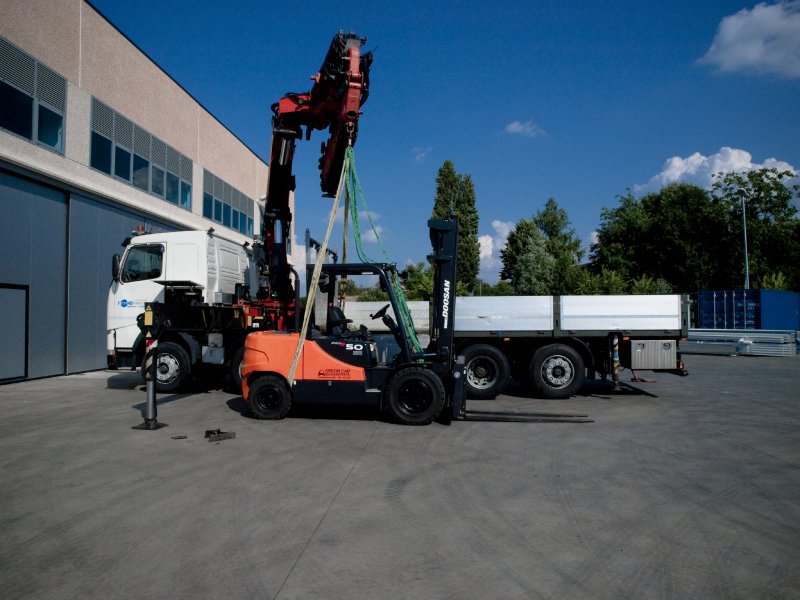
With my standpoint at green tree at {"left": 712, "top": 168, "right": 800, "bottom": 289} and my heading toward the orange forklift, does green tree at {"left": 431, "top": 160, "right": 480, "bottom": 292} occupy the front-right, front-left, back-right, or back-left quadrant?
front-right

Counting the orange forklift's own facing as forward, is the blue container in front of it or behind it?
in front

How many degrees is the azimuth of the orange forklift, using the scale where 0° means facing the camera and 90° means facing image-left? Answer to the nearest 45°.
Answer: approximately 270°

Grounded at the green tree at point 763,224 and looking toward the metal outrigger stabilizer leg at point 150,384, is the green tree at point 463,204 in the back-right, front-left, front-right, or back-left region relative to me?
front-right

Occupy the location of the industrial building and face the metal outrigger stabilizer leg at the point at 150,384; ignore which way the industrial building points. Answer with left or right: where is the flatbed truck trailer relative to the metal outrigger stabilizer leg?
left

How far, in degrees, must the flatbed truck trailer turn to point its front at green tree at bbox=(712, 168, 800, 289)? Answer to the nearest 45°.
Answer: approximately 135° to its right

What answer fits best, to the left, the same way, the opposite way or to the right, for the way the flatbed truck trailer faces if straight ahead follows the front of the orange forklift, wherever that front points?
the opposite way

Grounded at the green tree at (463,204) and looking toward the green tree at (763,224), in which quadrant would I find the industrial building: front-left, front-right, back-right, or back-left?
back-right

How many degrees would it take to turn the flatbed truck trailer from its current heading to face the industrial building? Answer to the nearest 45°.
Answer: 0° — it already faces it

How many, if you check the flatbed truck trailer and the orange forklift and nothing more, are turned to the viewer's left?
1

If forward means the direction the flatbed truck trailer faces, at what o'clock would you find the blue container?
The blue container is roughly at 4 o'clock from the flatbed truck trailer.

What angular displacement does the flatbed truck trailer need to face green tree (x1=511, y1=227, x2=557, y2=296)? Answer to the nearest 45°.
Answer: approximately 90° to its right

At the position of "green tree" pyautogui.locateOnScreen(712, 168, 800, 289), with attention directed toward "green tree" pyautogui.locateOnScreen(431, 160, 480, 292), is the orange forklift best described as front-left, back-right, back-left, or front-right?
front-left

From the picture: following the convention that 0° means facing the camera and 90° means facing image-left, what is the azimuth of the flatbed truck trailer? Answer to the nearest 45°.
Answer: approximately 90°

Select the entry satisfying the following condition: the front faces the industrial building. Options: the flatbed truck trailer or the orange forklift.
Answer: the flatbed truck trailer

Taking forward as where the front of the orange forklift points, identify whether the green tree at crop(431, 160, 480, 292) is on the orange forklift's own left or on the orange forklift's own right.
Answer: on the orange forklift's own left

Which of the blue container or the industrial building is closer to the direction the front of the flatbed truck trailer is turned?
the industrial building

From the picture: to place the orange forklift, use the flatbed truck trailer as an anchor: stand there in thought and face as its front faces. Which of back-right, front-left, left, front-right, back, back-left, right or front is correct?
front-left

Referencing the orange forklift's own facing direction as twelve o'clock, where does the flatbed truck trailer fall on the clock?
The flatbed truck trailer is roughly at 11 o'clock from the orange forklift.

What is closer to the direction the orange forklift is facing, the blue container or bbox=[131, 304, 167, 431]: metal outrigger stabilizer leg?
the blue container
